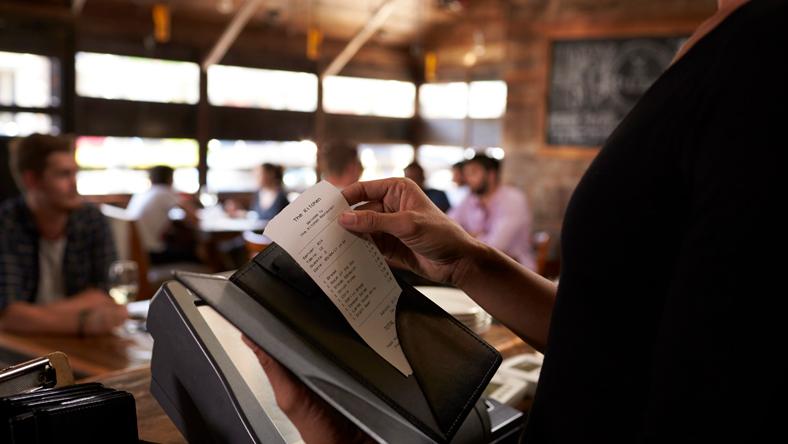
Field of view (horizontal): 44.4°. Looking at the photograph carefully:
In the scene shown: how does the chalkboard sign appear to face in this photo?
toward the camera

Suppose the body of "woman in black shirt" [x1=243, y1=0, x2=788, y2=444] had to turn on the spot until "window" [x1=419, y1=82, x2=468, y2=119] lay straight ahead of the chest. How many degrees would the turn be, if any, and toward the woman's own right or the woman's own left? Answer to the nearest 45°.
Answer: approximately 90° to the woman's own right

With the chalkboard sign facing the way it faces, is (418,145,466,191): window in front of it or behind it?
behind

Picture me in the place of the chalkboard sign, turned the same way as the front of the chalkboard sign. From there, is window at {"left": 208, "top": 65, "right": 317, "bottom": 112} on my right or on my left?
on my right

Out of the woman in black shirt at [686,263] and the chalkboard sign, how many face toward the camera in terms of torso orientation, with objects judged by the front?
1

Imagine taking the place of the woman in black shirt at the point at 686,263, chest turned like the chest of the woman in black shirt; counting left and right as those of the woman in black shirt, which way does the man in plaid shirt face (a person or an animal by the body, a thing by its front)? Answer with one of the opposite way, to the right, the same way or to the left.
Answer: the opposite way

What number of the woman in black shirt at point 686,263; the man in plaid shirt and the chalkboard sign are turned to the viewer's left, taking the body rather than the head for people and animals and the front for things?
1

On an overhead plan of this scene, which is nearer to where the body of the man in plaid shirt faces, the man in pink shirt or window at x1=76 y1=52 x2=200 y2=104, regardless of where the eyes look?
the man in pink shirt

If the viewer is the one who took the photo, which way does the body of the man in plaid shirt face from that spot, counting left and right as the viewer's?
facing the viewer and to the right of the viewer

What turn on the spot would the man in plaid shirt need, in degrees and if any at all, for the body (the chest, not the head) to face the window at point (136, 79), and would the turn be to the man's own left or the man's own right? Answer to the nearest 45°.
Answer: approximately 135° to the man's own left

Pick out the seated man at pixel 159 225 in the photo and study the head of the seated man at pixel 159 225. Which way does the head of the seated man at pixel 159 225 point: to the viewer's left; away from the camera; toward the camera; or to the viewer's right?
away from the camera
